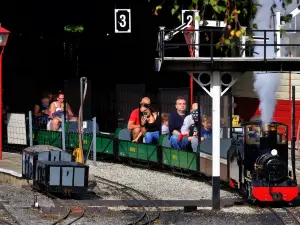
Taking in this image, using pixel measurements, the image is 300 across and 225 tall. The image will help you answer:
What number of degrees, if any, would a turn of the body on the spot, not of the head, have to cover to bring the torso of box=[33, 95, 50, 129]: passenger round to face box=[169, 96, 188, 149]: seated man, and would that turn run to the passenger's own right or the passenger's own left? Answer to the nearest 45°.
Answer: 0° — they already face them

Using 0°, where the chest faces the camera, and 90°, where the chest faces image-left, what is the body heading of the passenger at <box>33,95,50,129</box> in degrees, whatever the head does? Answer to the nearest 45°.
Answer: approximately 315°

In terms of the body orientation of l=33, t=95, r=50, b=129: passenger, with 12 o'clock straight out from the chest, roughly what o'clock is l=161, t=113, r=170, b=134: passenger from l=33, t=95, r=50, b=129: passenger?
l=161, t=113, r=170, b=134: passenger is roughly at 12 o'clock from l=33, t=95, r=50, b=129: passenger.
